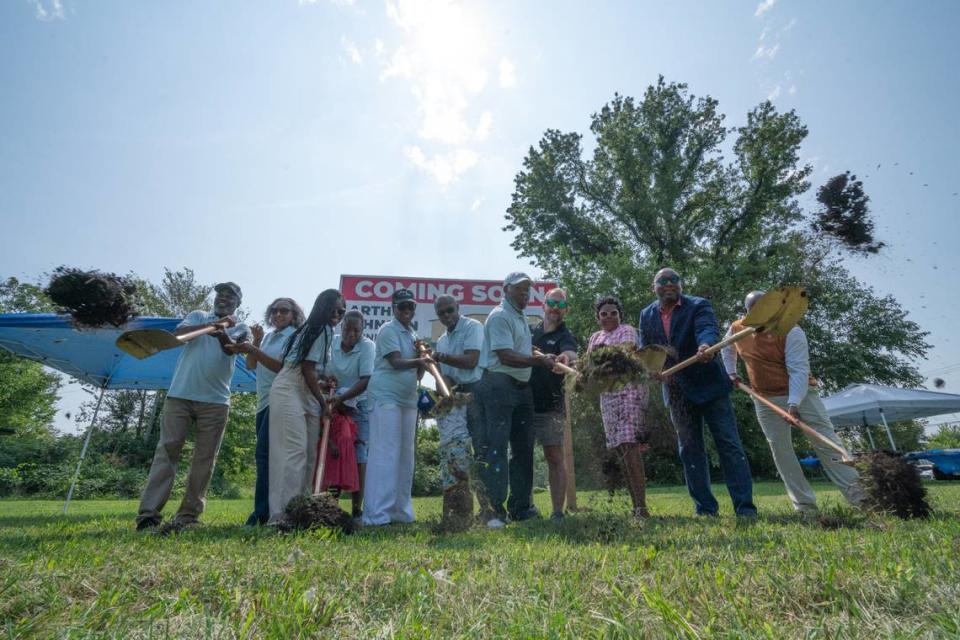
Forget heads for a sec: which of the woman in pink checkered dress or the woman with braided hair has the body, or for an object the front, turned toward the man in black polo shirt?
the woman with braided hair

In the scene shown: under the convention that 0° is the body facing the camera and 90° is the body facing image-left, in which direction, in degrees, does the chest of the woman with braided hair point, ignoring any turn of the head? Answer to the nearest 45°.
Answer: approximately 270°

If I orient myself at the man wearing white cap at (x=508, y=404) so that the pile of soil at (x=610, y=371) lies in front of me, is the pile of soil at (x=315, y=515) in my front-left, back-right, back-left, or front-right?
back-right

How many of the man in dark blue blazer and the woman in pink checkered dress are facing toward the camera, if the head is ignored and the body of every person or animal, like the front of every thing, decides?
2

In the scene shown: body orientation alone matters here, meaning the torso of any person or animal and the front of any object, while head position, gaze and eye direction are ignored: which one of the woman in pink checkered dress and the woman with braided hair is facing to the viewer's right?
the woman with braided hair

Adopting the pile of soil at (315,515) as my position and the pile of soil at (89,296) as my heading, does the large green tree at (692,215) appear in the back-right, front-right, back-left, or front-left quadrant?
back-right

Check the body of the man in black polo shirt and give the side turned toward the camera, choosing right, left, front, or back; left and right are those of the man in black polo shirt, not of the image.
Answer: front

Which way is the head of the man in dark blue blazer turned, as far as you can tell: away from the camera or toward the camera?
toward the camera

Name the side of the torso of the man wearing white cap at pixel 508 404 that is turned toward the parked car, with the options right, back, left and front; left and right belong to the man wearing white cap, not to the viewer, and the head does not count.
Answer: left

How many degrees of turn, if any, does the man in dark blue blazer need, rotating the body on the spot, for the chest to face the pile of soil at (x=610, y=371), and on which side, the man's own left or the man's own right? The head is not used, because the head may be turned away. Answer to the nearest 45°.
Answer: approximately 45° to the man's own right

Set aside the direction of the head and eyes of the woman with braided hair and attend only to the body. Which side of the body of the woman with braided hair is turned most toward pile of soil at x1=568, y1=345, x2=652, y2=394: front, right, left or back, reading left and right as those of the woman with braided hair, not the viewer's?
front

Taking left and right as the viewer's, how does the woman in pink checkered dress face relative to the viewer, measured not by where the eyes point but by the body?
facing the viewer

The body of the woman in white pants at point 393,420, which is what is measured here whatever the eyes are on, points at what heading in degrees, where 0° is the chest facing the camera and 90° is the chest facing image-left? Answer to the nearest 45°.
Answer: approximately 315°

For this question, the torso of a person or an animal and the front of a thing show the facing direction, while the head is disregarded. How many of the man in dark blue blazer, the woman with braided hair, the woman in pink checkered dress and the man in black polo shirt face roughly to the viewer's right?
1
